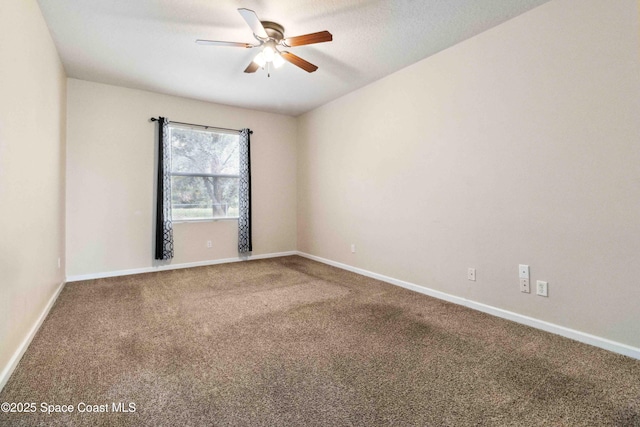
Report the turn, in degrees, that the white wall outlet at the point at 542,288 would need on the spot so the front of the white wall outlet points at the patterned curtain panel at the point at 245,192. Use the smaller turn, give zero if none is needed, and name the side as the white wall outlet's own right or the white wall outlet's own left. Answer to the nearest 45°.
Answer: approximately 45° to the white wall outlet's own right

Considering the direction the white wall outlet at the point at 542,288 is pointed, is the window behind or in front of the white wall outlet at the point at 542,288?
in front

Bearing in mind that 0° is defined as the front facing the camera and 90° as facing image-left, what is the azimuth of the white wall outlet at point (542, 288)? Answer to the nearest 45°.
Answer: approximately 45°

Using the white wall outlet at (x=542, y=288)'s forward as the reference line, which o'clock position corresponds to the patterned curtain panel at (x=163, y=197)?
The patterned curtain panel is roughly at 1 o'clock from the white wall outlet.

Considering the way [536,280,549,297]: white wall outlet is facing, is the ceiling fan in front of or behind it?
in front

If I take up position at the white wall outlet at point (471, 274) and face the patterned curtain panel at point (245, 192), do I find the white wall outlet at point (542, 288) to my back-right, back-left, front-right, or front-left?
back-left
